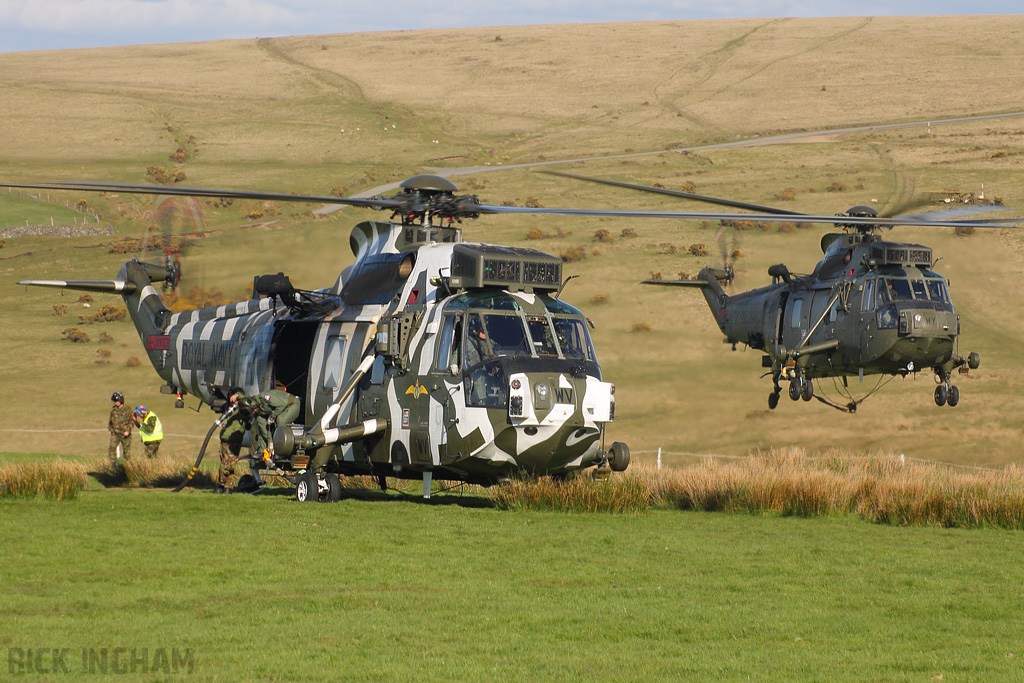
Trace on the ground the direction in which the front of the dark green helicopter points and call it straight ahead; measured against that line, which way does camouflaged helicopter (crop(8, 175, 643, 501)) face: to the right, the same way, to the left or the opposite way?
the same way

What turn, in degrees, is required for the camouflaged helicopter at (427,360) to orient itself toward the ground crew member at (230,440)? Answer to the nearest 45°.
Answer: approximately 180°

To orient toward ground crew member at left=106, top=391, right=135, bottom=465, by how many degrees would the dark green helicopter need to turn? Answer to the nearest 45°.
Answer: approximately 90° to its right

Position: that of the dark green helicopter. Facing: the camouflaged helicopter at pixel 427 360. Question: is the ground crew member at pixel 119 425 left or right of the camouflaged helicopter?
right

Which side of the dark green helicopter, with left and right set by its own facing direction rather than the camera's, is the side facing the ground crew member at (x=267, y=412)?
right

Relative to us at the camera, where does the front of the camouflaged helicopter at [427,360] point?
facing the viewer and to the right of the viewer

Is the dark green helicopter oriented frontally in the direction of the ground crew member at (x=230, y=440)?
no

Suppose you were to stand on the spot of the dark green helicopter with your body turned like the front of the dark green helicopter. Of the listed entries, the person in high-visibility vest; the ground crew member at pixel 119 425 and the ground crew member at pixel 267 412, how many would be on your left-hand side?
0

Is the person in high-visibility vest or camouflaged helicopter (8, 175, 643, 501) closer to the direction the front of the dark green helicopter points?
the camouflaged helicopter

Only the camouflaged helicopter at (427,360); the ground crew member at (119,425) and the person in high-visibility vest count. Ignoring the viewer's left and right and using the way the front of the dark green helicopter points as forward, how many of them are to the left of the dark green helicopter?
0

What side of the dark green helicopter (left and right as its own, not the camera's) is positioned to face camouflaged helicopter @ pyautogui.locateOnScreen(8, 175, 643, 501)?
right

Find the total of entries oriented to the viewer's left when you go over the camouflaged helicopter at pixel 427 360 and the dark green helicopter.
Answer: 0

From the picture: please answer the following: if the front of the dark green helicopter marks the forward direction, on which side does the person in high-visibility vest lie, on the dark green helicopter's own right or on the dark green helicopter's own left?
on the dark green helicopter's own right

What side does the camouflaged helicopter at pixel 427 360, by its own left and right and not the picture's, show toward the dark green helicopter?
left
